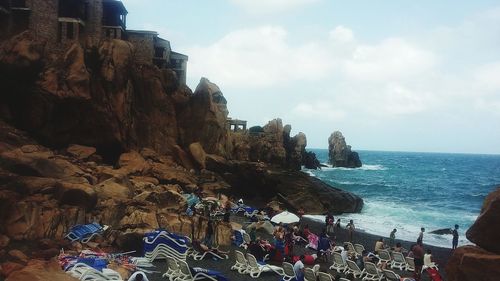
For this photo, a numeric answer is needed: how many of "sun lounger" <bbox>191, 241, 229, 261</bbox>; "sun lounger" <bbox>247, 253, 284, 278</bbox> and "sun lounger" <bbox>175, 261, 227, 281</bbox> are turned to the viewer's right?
3

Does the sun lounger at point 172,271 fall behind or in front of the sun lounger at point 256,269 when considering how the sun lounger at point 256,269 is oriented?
behind

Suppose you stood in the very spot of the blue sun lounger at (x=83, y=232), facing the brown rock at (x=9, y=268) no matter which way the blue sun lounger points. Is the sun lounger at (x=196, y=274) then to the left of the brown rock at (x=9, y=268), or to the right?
left

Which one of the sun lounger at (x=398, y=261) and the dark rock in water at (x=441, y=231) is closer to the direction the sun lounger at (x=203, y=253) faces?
the sun lounger

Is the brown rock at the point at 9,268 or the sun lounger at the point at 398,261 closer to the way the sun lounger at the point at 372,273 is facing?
the sun lounger

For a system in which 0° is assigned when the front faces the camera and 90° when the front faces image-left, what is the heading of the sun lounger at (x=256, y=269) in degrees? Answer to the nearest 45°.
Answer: approximately 270°

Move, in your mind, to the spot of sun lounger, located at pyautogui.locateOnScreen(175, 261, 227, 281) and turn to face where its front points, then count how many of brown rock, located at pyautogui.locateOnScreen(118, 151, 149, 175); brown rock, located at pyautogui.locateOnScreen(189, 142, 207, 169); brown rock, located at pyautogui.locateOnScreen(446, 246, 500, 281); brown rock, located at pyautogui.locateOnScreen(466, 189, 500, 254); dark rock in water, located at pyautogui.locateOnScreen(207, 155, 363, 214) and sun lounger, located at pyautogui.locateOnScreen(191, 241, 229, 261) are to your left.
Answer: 4

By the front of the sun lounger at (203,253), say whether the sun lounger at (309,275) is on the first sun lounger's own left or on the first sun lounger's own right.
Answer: on the first sun lounger's own right

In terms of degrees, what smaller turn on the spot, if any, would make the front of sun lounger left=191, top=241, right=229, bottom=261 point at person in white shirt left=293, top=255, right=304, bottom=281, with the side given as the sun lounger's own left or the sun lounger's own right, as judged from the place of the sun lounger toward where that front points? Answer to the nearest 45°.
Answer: approximately 45° to the sun lounger's own right

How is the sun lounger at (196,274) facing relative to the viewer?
to the viewer's right

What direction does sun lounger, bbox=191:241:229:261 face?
to the viewer's right

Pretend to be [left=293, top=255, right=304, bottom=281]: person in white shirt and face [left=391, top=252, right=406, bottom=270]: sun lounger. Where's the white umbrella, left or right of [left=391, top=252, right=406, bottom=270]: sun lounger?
left

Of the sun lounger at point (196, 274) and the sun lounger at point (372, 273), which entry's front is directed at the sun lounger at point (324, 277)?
the sun lounger at point (196, 274)

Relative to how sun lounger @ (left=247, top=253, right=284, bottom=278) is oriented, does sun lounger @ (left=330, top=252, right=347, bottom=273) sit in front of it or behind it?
in front

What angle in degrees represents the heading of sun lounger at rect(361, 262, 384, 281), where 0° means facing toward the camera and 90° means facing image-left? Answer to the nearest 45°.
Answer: approximately 225°

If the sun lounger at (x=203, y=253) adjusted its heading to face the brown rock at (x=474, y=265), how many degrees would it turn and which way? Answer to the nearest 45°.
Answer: approximately 90° to its right
